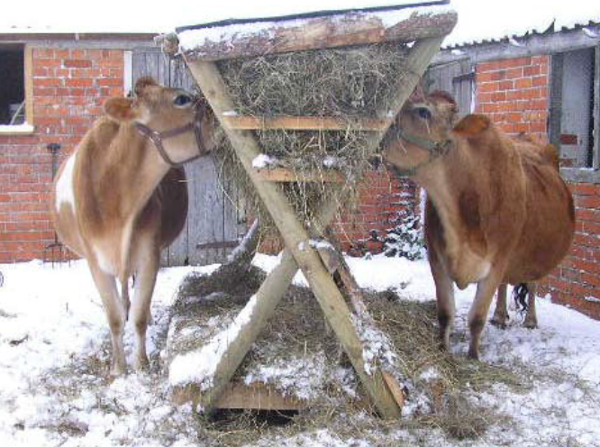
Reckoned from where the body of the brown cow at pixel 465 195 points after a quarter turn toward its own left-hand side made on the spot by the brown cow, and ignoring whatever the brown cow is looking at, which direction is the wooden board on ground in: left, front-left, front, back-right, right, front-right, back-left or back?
right

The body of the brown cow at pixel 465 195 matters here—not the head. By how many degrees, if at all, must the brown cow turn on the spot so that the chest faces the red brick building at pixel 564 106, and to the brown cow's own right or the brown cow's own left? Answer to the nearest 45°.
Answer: approximately 135° to the brown cow's own right

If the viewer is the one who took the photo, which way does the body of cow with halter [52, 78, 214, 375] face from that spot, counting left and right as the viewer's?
facing the viewer

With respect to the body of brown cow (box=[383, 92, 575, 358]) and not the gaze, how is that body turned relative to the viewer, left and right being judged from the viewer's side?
facing the viewer and to the left of the viewer

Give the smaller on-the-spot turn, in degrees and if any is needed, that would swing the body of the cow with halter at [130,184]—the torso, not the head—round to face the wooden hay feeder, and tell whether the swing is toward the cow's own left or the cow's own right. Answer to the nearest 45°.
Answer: approximately 45° to the cow's own left

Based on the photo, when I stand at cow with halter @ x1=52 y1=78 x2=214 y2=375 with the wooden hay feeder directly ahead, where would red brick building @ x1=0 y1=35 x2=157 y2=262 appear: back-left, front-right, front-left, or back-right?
back-left

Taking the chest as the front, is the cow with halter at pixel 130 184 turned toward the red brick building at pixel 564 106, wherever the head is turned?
no

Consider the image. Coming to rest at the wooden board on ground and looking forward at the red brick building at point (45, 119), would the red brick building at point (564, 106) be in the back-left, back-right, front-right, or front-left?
front-right

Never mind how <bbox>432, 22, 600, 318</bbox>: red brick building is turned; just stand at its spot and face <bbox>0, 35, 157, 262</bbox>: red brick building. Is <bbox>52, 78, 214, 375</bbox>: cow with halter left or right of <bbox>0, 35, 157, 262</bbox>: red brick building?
left

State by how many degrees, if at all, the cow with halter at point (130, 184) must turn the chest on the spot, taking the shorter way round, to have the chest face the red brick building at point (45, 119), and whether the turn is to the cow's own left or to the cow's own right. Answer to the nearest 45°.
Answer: approximately 180°

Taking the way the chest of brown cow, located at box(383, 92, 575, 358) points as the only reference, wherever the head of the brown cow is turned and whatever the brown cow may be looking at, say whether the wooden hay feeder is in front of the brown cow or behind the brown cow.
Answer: in front
